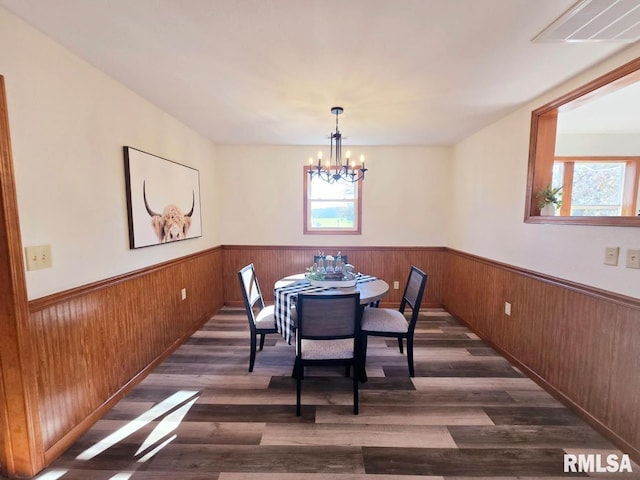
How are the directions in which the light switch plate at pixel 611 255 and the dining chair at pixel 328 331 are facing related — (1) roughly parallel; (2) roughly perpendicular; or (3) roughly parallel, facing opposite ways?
roughly perpendicular

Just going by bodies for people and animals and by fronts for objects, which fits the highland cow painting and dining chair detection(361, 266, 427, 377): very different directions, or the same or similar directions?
very different directions

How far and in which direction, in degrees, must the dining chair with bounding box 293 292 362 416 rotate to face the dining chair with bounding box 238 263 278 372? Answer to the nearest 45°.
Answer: approximately 45° to its left

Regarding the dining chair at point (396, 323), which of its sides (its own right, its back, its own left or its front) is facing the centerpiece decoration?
front

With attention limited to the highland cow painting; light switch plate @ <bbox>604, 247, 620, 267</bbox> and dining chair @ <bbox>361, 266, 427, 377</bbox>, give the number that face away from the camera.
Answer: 0

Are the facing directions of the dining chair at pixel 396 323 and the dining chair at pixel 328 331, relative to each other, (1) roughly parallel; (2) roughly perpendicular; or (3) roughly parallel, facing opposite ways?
roughly perpendicular

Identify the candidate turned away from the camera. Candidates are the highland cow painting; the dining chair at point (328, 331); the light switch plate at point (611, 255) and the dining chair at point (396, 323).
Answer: the dining chair at point (328, 331)

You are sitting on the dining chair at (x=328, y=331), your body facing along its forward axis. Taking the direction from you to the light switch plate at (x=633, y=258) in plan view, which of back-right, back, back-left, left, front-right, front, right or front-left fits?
right

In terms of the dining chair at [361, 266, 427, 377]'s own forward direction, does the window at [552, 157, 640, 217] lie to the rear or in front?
to the rear

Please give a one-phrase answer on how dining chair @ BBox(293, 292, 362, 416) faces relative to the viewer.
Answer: facing away from the viewer

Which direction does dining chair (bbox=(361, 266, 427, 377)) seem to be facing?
to the viewer's left

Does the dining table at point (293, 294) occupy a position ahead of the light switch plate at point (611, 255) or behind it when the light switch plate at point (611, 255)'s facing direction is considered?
ahead

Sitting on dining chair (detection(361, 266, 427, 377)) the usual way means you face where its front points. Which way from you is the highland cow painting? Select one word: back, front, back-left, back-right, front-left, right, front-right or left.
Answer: front

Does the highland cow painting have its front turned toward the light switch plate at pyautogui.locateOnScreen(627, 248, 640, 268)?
yes

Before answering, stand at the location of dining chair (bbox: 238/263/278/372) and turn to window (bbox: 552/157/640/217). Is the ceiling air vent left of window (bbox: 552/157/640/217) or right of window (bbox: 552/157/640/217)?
right

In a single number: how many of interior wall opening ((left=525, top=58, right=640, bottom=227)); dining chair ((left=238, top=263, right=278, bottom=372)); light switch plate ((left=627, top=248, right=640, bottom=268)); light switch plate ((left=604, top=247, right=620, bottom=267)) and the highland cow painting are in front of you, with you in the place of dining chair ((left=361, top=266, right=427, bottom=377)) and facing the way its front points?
2

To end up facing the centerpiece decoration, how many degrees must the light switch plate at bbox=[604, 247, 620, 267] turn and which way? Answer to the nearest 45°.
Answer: approximately 45° to its right

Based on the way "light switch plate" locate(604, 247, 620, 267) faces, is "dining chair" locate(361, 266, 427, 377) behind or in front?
in front

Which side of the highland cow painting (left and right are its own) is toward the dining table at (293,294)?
front

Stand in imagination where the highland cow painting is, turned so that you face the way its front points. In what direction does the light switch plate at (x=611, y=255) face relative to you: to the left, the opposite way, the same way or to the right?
the opposite way
